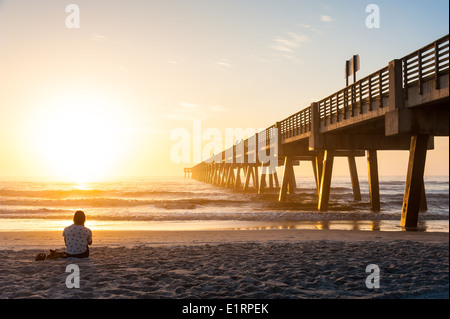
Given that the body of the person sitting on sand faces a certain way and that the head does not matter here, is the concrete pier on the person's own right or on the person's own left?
on the person's own right

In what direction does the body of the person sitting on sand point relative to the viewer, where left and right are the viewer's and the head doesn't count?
facing away from the viewer
